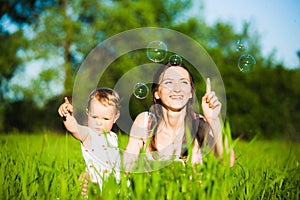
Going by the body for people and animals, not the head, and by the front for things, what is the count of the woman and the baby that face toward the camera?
2

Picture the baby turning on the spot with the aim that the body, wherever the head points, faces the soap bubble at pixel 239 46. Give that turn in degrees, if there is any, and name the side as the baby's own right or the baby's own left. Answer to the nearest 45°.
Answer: approximately 135° to the baby's own left

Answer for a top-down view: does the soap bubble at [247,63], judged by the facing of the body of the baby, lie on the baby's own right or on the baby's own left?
on the baby's own left

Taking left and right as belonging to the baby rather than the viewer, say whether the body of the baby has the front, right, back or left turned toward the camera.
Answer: front

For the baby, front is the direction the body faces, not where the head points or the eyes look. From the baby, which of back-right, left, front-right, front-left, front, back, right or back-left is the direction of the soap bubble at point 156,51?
back-left

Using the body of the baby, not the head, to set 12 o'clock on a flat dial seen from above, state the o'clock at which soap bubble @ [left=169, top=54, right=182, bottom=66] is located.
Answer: The soap bubble is roughly at 9 o'clock from the baby.

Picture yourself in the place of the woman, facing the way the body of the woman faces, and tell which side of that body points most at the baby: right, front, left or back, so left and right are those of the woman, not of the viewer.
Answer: right

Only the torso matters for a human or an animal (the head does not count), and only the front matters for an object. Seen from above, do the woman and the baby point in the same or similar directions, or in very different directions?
same or similar directions
